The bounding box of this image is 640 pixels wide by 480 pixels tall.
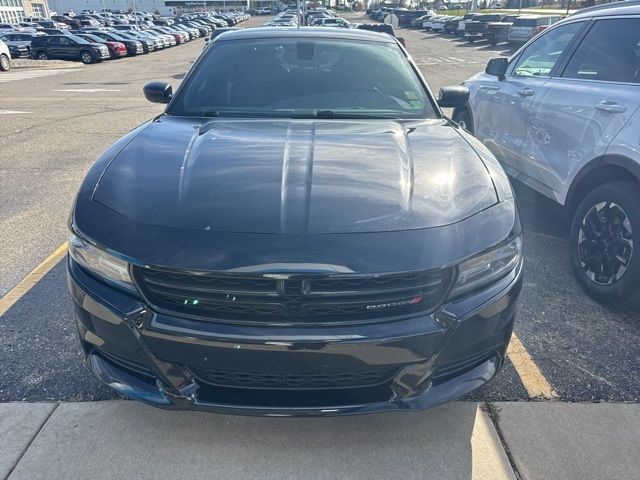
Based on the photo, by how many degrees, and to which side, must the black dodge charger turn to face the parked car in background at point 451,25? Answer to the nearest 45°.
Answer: approximately 180°

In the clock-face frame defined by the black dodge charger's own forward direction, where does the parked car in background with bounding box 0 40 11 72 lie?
The parked car in background is roughly at 5 o'clock from the black dodge charger.

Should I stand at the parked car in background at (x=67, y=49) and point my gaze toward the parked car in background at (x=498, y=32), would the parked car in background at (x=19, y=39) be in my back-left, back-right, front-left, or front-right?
back-left

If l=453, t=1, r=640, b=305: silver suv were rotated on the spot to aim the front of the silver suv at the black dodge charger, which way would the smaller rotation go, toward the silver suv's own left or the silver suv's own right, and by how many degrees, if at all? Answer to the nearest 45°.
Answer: approximately 135° to the silver suv's own left

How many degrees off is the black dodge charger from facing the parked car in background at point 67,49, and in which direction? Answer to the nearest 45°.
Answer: approximately 135° to its right
